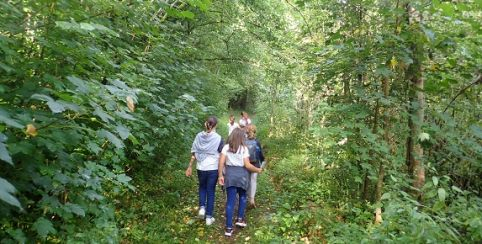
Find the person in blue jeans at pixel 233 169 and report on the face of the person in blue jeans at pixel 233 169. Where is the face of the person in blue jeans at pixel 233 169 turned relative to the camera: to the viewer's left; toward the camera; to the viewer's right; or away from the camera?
away from the camera

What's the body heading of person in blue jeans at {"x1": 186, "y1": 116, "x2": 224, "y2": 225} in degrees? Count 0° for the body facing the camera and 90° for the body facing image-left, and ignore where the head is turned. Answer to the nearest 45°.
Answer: approximately 180°

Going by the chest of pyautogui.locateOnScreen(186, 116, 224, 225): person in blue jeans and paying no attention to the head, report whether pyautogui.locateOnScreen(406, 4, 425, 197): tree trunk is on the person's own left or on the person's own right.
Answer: on the person's own right

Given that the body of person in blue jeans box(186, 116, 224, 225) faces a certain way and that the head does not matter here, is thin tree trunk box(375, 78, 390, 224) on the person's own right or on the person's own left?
on the person's own right
